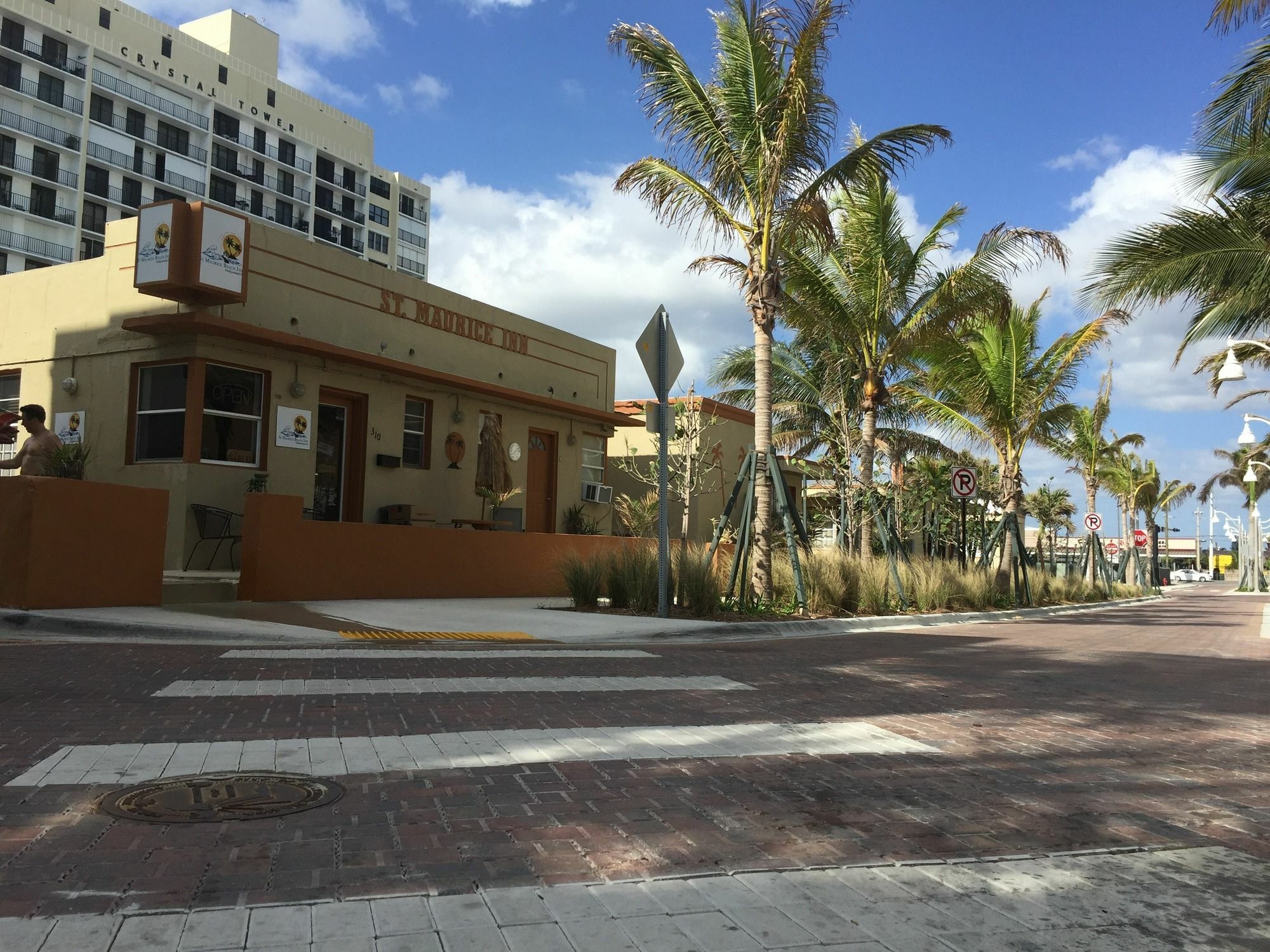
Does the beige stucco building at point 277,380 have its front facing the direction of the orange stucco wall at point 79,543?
no

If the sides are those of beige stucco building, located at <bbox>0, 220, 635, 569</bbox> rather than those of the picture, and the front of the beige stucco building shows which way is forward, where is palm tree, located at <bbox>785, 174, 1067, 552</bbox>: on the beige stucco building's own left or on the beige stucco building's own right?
on the beige stucco building's own left

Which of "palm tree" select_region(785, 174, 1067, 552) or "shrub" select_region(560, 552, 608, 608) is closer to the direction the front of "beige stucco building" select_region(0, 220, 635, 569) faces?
the shrub

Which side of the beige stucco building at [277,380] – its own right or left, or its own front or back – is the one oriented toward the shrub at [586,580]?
front

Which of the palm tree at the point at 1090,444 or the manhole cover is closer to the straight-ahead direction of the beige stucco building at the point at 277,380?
the manhole cover

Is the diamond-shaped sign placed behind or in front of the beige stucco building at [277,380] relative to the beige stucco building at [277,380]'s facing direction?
in front

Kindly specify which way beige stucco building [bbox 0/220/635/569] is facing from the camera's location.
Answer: facing the viewer and to the right of the viewer

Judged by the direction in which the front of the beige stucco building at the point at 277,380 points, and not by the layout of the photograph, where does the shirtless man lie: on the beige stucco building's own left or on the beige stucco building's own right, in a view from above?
on the beige stucco building's own right

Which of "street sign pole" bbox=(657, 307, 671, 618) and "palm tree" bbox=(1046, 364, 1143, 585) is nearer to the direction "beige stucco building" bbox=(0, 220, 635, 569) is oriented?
the street sign pole
